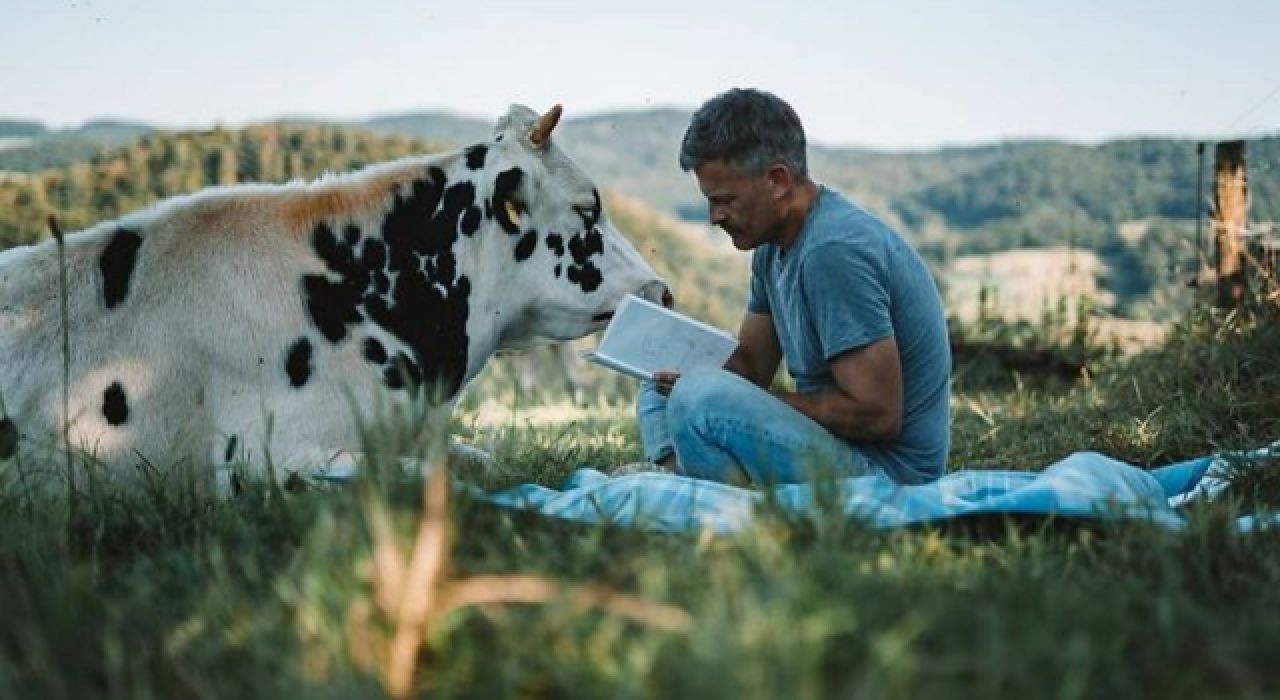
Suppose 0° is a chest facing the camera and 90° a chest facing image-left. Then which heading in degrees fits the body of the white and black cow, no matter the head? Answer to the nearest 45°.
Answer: approximately 270°

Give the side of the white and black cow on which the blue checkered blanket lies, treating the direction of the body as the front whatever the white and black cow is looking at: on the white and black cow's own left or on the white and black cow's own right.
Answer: on the white and black cow's own right

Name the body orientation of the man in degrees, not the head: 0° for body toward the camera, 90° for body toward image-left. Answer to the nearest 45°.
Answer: approximately 90°

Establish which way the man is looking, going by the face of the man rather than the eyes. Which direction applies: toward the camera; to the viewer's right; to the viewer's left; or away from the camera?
to the viewer's left

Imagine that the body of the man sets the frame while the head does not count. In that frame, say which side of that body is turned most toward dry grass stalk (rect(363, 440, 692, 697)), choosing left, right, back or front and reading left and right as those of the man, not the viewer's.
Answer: left

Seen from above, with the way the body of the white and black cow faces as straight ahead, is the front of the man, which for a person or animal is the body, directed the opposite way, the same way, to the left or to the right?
the opposite way

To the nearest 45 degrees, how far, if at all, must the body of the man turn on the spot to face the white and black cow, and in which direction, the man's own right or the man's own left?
0° — they already face it

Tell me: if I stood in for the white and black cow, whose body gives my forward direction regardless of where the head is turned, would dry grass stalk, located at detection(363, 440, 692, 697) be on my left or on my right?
on my right

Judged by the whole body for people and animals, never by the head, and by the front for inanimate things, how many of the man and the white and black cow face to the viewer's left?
1
